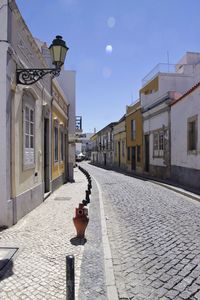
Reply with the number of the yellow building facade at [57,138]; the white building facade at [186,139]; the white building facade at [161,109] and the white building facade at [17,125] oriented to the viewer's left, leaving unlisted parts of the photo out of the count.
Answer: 2

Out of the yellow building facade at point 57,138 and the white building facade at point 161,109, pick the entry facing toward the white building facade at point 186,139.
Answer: the yellow building facade

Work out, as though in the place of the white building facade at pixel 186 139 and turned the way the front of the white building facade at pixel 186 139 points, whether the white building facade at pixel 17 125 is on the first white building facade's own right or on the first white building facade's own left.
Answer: on the first white building facade's own left

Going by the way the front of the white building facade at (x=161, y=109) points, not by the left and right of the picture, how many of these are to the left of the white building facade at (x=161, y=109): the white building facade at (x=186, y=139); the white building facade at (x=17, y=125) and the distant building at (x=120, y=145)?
2

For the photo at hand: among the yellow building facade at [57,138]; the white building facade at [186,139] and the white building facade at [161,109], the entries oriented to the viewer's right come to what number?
1

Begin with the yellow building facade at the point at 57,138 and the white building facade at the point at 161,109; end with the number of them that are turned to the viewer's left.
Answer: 1

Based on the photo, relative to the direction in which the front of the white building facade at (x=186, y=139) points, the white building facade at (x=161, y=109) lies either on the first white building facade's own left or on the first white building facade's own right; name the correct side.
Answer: on the first white building facade's own right

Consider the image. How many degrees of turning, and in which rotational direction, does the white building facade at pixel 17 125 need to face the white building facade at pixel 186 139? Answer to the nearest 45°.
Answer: approximately 45° to its left

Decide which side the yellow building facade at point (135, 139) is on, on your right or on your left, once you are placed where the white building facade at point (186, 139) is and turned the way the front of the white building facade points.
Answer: on your right

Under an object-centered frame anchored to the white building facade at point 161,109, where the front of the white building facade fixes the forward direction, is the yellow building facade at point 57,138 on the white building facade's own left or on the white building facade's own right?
on the white building facade's own left

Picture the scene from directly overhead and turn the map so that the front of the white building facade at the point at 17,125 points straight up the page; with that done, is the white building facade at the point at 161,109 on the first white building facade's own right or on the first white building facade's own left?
on the first white building facade's own left

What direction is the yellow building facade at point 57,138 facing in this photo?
to the viewer's right

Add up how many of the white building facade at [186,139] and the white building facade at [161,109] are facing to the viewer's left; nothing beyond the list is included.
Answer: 2

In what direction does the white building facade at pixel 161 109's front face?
to the viewer's left

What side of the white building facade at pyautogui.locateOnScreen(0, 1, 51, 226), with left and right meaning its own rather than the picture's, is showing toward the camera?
right

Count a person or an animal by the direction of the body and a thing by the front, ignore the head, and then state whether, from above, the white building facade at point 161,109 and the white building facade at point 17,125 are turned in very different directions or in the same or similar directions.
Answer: very different directions

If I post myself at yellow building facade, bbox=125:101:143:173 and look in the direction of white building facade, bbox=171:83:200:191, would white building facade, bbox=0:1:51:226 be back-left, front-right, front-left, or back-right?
front-right

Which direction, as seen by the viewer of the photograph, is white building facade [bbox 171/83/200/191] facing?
facing to the left of the viewer
